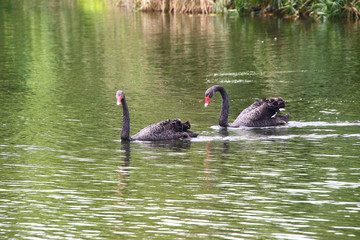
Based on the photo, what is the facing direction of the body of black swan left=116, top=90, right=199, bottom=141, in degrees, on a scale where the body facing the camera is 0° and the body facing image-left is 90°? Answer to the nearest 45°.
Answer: approximately 90°

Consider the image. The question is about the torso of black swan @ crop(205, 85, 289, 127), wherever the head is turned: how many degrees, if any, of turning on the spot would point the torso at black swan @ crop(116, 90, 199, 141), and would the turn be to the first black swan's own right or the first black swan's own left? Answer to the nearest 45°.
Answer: approximately 45° to the first black swan's own left

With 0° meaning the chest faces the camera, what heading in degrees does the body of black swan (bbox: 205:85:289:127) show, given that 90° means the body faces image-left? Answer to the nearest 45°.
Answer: approximately 90°

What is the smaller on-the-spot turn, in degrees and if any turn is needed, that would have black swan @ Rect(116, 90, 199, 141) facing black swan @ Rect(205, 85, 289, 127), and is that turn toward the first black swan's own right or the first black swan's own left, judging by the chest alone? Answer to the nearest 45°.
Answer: approximately 135° to the first black swan's own right

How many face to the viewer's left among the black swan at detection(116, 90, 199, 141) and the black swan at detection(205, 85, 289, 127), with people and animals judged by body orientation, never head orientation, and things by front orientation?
2
